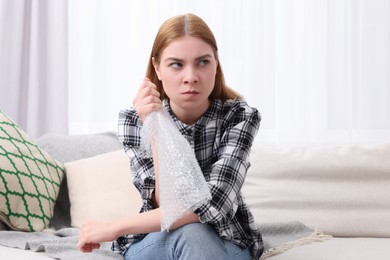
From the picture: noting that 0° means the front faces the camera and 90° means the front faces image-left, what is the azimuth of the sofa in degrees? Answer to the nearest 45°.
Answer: approximately 0°

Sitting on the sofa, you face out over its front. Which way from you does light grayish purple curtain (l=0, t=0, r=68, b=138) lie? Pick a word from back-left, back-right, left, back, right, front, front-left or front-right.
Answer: back-right
